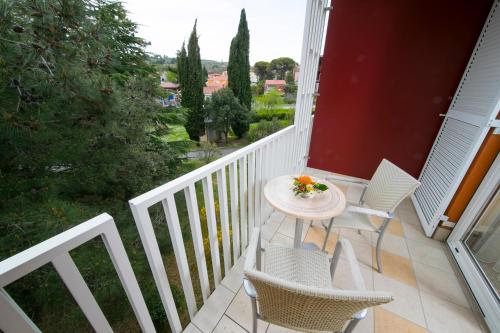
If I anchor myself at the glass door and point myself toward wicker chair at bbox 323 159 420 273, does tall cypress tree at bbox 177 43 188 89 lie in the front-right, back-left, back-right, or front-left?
front-right

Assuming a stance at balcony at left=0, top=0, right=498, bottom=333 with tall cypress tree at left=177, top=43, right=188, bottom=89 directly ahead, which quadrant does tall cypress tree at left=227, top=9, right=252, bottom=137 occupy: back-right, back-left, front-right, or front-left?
front-right

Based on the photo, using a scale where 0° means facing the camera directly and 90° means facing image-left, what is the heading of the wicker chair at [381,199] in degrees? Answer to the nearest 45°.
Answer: approximately 45°

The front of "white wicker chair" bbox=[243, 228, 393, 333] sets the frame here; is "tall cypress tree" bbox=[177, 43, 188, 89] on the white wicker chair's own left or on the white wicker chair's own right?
on the white wicker chair's own left

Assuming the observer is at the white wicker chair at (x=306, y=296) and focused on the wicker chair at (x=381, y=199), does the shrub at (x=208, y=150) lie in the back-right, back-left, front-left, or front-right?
front-left

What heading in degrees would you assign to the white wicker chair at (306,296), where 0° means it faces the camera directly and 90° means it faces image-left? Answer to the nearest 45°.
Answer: approximately 180°

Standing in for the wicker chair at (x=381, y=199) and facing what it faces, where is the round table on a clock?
The round table is roughly at 12 o'clock from the wicker chair.

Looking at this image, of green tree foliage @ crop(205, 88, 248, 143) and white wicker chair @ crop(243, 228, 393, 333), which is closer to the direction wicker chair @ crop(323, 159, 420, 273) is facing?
the white wicker chair

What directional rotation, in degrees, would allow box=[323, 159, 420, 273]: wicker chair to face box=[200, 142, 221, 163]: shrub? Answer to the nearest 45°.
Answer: approximately 90° to its right

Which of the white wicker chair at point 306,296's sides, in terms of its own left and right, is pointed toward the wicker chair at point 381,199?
front

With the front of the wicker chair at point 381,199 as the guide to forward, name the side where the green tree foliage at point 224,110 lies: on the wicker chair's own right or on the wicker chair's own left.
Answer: on the wicker chair's own right

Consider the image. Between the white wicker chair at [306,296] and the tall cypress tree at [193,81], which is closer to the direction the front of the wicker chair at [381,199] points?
the white wicker chair

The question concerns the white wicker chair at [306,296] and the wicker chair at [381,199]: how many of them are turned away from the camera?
1

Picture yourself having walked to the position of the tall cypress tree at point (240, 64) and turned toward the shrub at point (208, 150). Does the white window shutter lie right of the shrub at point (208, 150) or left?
left

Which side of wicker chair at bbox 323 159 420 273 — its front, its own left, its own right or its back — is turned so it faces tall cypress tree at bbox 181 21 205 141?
right

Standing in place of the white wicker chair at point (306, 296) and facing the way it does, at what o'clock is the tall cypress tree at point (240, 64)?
The tall cypress tree is roughly at 11 o'clock from the white wicker chair.

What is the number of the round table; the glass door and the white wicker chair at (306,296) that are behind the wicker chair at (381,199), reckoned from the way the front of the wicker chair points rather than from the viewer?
1

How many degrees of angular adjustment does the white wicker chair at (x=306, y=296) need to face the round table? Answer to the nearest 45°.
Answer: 0° — it already faces it
